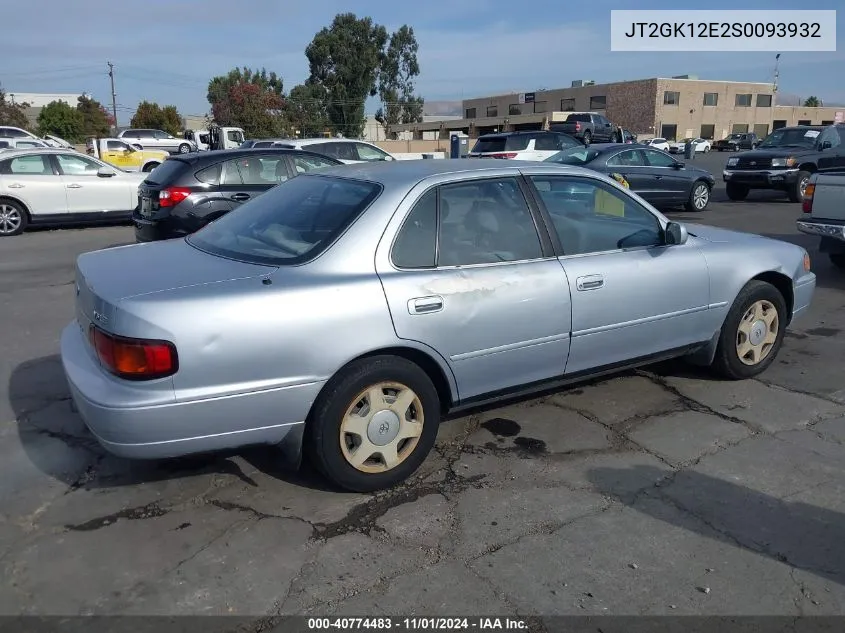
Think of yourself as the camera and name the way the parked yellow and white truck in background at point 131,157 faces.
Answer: facing to the right of the viewer

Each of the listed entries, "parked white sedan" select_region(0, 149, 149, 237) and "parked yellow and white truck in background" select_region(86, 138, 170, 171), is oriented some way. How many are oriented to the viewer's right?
2

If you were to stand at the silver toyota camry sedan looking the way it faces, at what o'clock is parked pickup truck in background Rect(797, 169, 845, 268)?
The parked pickup truck in background is roughly at 12 o'clock from the silver toyota camry sedan.

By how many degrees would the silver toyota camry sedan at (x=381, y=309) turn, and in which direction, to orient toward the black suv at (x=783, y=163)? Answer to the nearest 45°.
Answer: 0° — it already faces it

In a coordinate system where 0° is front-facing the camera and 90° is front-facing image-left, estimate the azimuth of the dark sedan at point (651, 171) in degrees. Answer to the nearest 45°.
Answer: approximately 225°

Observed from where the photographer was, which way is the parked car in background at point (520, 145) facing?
facing away from the viewer and to the right of the viewer

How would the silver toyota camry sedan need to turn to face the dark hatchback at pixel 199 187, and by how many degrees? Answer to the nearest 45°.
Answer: approximately 90° to its left

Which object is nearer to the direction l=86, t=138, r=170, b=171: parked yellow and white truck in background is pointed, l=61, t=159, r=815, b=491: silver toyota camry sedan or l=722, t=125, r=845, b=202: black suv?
the black suv

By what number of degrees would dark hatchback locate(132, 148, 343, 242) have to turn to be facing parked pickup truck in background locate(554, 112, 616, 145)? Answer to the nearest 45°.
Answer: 0° — it already faces it

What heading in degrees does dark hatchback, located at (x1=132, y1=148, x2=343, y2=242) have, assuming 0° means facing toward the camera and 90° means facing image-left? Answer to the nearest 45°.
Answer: approximately 225°

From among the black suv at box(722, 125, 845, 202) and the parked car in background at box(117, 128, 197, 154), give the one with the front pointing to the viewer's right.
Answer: the parked car in background

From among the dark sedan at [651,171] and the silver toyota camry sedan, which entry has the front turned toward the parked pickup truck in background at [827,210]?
the silver toyota camry sedan

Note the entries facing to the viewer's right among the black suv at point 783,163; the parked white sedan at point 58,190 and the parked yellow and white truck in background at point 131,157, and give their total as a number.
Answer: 2

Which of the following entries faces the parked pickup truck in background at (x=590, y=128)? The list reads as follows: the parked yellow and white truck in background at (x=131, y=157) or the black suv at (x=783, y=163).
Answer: the parked yellow and white truck in background at (x=131, y=157)
